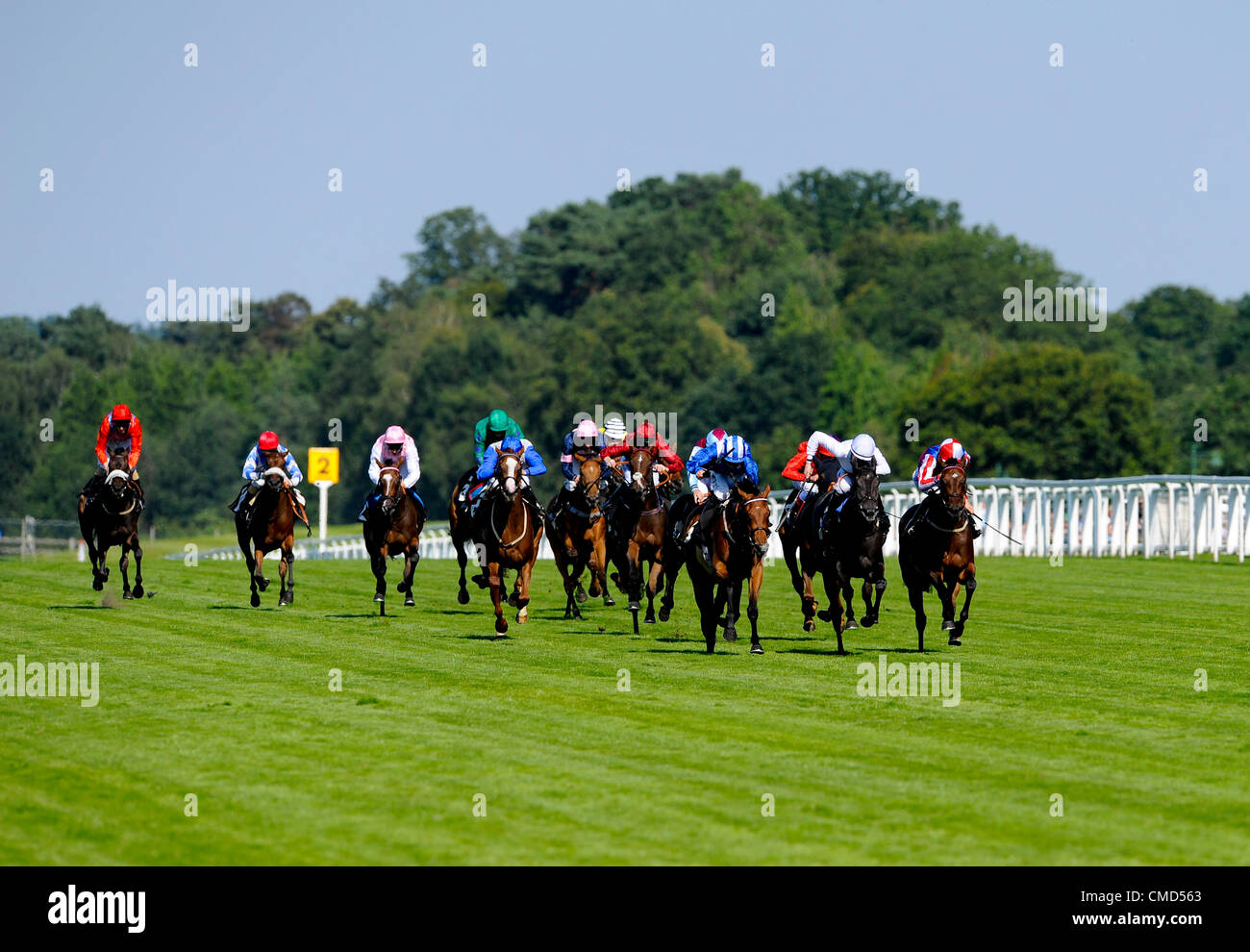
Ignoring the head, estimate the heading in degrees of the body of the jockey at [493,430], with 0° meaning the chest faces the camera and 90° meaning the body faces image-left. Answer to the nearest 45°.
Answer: approximately 0°

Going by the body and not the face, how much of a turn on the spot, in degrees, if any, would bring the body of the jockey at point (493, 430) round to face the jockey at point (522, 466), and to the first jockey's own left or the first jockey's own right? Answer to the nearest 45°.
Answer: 0° — they already face them

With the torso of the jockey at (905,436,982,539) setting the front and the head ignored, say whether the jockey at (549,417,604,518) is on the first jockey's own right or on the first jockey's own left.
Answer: on the first jockey's own right

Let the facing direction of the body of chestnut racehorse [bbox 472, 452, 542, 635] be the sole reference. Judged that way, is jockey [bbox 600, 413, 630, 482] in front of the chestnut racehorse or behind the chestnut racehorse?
behind

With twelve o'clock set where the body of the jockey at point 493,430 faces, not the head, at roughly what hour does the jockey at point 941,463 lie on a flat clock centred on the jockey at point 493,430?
the jockey at point 941,463 is roughly at 10 o'clock from the jockey at point 493,430.

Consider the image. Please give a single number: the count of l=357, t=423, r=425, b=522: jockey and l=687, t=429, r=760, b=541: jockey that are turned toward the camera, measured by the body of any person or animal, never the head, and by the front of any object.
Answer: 2

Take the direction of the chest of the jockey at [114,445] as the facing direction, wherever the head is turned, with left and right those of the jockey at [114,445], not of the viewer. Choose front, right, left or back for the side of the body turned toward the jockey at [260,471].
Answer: left

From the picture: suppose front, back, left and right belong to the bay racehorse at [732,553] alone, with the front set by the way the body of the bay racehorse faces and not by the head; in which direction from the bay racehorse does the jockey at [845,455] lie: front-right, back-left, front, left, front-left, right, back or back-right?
left

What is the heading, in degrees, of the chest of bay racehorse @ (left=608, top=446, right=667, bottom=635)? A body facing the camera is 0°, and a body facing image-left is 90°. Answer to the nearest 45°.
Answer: approximately 0°
